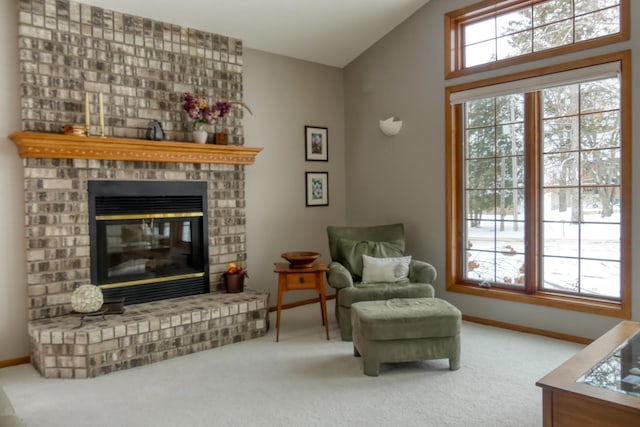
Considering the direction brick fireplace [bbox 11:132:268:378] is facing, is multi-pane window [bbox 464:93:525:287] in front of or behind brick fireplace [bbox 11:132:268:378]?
in front

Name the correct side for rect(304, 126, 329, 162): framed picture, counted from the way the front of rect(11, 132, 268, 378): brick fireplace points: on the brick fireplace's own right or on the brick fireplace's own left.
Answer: on the brick fireplace's own left

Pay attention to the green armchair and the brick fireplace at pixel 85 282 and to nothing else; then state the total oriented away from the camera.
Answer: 0

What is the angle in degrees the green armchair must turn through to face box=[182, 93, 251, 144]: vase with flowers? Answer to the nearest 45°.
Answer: approximately 135° to its right

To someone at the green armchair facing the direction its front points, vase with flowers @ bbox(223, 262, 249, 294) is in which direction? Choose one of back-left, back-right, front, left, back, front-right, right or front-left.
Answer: back-right

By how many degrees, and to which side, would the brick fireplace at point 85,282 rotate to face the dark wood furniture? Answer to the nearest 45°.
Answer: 0° — it already faces it

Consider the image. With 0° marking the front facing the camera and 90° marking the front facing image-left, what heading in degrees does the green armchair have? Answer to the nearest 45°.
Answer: approximately 315°

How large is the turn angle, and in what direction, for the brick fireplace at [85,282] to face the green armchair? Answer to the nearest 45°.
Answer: approximately 45° to its left

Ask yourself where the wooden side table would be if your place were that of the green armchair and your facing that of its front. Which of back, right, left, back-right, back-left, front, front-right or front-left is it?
right

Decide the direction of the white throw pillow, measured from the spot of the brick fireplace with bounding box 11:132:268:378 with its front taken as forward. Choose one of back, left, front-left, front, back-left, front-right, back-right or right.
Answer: front-left

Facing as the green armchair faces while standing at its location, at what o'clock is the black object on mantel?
The black object on mantel is roughly at 4 o'clock from the green armchair.

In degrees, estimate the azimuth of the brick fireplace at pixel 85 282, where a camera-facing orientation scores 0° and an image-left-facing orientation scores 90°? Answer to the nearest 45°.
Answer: approximately 315°

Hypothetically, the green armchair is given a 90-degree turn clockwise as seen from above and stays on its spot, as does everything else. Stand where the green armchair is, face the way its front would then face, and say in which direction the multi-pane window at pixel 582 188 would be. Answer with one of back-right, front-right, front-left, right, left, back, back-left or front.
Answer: back-left

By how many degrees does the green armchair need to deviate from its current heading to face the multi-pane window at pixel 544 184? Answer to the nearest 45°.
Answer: approximately 45° to its left
